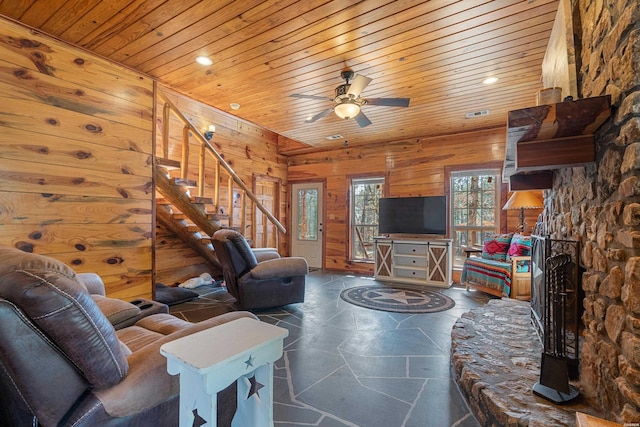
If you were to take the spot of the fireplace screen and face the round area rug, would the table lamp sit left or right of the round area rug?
right

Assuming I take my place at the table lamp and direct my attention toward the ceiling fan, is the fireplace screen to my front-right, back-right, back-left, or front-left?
front-left

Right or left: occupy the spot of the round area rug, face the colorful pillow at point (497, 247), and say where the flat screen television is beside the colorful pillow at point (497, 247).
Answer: left

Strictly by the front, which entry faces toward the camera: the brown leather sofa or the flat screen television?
the flat screen television

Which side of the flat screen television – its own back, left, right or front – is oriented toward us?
front

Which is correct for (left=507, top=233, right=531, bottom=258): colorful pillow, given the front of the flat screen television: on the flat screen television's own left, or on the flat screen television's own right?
on the flat screen television's own left

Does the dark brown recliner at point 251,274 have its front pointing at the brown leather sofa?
no
